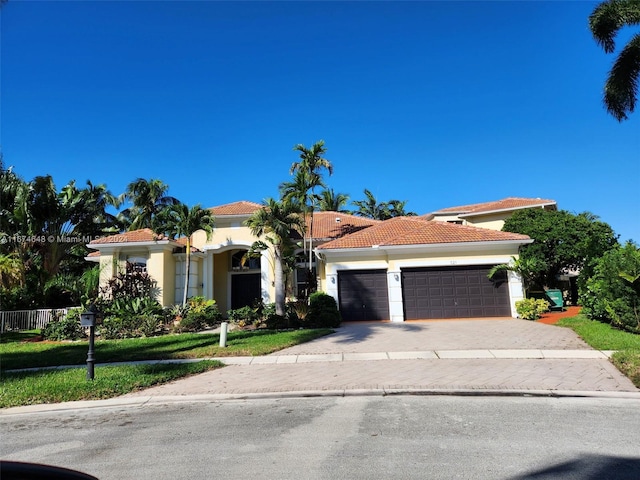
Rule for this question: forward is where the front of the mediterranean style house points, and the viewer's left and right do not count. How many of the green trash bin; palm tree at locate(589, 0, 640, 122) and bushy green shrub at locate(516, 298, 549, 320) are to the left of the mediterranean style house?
3

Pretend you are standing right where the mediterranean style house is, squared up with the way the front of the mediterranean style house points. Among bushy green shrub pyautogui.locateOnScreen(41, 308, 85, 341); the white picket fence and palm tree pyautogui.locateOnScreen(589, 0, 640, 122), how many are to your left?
1

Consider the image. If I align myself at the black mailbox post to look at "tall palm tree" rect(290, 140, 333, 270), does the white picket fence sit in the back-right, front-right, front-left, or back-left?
front-left

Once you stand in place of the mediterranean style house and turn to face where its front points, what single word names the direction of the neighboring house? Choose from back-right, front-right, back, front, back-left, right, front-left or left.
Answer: back-left

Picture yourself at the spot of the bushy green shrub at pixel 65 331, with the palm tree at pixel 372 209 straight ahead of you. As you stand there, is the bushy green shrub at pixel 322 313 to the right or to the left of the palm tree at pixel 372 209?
right

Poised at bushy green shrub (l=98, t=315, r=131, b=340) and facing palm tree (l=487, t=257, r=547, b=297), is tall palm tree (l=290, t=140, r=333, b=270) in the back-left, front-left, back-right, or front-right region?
front-left

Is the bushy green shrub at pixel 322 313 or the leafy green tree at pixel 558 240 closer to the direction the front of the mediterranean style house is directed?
the bushy green shrub

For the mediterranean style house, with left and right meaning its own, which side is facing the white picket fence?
right

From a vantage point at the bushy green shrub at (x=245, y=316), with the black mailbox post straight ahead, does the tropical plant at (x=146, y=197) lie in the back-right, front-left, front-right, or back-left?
back-right

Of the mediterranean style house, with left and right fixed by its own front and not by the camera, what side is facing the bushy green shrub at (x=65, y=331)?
right

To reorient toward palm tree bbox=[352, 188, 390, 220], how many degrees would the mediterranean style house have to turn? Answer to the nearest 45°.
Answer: approximately 180°

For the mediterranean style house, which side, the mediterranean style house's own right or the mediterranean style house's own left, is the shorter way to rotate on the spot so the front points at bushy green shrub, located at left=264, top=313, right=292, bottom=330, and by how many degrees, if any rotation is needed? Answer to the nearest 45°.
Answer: approximately 45° to the mediterranean style house's own right

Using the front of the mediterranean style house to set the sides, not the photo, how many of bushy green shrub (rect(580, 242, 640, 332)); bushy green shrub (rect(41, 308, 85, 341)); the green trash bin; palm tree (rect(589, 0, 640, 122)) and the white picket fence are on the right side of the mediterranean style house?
2

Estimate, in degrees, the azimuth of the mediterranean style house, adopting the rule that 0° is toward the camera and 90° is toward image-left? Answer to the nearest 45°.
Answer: approximately 0°

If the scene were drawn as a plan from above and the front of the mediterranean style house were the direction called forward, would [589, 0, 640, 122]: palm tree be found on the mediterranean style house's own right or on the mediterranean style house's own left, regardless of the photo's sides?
on the mediterranean style house's own left

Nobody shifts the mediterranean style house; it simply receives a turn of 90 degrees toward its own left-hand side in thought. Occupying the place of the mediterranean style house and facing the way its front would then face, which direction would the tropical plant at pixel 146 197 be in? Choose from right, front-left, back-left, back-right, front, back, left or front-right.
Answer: back-left

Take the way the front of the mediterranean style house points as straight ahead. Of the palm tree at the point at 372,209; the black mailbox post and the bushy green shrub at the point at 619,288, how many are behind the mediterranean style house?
1

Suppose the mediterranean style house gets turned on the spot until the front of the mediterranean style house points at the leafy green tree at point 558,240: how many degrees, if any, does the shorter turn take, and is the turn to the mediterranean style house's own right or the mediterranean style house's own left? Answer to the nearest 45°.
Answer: approximately 90° to the mediterranean style house's own left
